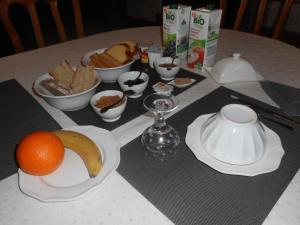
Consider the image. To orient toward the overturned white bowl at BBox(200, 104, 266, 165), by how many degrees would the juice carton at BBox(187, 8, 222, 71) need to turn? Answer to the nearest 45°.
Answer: approximately 45° to its left

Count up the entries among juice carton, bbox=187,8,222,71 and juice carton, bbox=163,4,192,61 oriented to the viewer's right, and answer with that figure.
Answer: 0

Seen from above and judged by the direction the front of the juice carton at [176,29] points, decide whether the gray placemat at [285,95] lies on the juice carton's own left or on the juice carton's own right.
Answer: on the juice carton's own left

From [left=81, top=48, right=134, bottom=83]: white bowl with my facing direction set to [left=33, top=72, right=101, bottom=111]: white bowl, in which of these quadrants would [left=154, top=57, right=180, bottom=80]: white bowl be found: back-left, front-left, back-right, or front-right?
back-left

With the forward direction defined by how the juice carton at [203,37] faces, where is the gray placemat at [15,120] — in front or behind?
in front

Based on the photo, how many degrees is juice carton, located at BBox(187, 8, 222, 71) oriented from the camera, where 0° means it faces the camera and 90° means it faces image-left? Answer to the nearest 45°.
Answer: approximately 45°

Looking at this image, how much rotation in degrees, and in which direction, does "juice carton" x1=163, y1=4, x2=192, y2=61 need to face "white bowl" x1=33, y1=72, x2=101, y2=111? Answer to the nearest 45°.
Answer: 0° — it already faces it

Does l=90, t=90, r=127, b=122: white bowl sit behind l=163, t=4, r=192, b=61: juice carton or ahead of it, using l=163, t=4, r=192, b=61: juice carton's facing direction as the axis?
ahead
